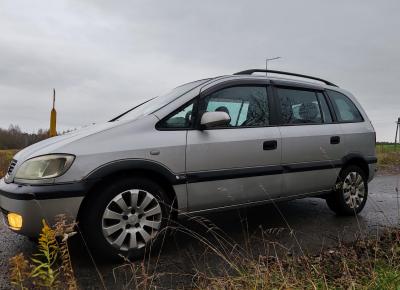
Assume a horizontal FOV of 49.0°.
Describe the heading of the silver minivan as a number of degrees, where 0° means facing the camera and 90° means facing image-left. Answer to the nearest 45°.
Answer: approximately 45°
